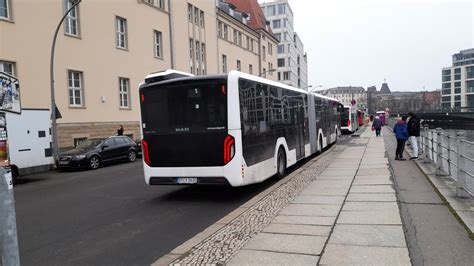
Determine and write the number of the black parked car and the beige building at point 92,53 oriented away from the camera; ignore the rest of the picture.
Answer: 0

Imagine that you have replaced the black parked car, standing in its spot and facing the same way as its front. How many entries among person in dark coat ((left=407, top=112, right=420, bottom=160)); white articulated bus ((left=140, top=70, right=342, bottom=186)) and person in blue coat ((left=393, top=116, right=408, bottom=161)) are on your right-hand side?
0

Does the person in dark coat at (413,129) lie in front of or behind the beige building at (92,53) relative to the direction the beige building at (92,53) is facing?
in front

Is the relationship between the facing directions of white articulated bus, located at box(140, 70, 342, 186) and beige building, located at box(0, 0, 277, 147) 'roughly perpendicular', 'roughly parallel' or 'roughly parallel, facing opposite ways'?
roughly perpendicular

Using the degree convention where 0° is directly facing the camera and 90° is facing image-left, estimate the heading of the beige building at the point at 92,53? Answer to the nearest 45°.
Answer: approximately 315°

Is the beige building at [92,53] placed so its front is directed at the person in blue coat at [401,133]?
yes

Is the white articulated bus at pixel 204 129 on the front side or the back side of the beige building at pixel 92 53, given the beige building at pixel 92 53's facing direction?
on the front side

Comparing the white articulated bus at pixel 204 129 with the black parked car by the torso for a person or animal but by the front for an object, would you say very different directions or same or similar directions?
very different directions

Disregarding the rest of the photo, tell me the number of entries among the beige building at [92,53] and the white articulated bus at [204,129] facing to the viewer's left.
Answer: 0

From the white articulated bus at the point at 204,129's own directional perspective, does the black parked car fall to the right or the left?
on its left

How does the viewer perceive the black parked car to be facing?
facing the viewer and to the left of the viewer

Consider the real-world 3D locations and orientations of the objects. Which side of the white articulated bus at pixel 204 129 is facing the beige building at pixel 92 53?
left

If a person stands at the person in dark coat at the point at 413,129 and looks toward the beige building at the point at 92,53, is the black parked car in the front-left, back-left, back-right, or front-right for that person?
front-left
